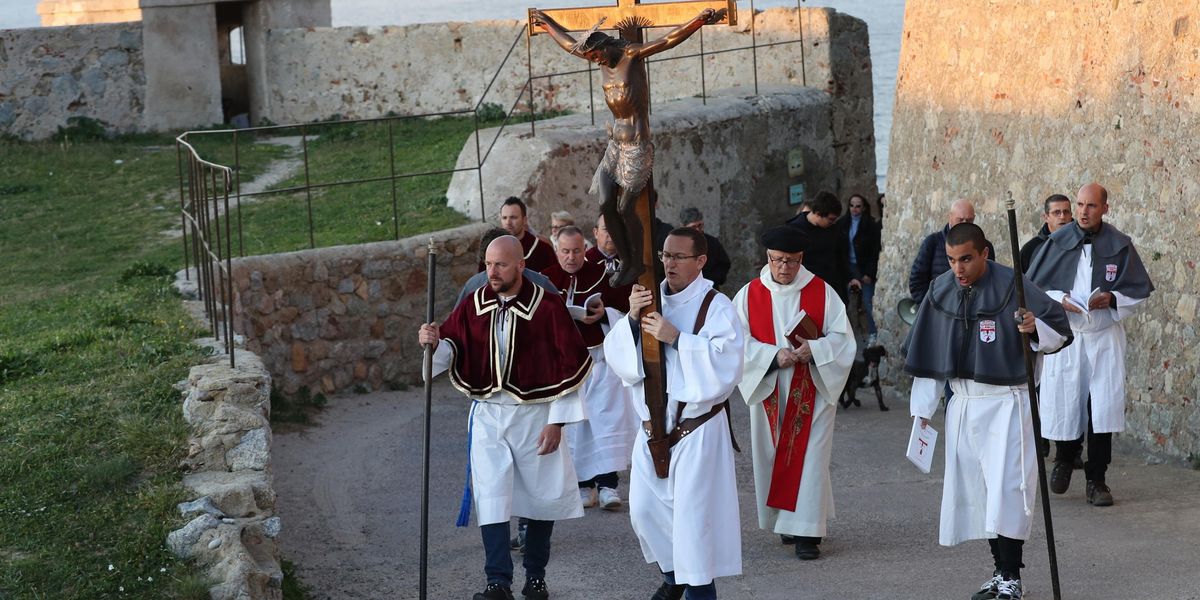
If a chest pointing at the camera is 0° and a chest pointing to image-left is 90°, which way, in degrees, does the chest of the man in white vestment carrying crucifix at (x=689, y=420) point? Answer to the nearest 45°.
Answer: approximately 45°

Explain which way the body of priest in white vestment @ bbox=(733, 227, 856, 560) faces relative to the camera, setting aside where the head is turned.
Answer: toward the camera

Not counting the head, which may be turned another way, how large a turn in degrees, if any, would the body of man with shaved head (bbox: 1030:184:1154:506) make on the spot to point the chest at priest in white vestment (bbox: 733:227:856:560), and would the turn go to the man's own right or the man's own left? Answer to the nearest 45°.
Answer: approximately 45° to the man's own right

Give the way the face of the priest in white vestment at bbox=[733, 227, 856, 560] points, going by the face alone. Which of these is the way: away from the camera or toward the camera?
toward the camera

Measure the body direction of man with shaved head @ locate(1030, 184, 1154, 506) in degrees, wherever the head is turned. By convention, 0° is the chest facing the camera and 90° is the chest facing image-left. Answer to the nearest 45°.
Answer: approximately 0°

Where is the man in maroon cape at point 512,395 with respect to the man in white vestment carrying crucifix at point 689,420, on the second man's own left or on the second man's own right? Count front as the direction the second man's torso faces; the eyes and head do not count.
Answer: on the second man's own right

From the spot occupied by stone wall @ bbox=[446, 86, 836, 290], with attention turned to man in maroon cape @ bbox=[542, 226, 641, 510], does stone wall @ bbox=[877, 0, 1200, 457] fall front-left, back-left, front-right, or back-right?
front-left

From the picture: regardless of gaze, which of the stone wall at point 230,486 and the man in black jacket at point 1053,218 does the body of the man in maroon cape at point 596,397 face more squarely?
the stone wall

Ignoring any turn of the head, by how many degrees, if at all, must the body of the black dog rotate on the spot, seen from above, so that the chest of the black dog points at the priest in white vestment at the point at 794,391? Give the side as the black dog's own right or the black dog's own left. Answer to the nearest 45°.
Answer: approximately 45° to the black dog's own right

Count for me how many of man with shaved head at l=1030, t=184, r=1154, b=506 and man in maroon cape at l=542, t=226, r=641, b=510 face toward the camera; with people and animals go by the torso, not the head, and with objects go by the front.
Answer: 2

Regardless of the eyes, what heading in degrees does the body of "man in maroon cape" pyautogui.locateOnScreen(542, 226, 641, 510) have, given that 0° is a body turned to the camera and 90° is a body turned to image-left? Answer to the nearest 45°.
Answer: approximately 0°

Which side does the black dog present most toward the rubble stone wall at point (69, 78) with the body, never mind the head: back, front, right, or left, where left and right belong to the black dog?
back

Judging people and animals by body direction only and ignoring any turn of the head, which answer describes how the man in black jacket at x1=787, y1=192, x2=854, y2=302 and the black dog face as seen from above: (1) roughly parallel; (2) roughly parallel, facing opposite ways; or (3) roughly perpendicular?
roughly parallel

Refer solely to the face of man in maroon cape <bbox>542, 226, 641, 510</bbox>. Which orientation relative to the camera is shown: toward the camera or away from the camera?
toward the camera

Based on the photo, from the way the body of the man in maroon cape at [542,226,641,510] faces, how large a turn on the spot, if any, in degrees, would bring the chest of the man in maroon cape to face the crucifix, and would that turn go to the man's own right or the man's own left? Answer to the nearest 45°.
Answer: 0° — they already face it

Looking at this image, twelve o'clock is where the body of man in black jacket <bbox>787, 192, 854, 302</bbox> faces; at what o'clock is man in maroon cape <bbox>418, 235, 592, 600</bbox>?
The man in maroon cape is roughly at 2 o'clock from the man in black jacket.

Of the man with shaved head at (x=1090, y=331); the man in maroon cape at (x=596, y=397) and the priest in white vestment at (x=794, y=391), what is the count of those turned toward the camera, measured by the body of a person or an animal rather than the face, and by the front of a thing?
3
